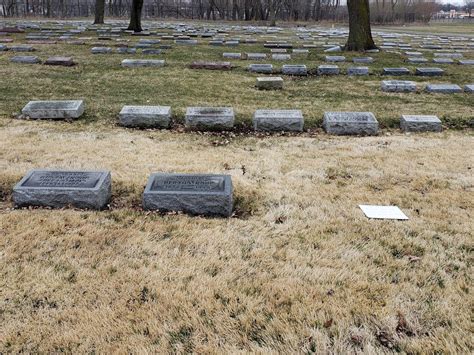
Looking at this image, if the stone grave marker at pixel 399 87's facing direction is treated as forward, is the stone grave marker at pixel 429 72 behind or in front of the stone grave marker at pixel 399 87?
behind

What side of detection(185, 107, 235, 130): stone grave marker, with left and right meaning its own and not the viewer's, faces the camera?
front

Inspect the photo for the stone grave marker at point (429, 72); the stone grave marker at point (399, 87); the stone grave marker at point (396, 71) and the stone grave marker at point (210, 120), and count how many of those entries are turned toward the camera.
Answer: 4

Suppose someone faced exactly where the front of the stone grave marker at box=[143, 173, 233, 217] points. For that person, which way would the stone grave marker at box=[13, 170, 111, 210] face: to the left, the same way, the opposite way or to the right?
the same way

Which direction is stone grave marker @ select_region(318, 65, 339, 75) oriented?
toward the camera

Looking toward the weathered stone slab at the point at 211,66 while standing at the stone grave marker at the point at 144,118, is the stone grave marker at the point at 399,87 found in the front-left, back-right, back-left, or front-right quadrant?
front-right

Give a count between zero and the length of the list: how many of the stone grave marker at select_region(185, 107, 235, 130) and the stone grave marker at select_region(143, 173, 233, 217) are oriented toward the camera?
2

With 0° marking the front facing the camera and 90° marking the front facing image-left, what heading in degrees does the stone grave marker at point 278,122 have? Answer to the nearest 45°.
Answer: approximately 0°

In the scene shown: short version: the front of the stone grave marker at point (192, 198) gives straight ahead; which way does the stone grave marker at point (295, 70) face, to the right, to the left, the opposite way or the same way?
the same way

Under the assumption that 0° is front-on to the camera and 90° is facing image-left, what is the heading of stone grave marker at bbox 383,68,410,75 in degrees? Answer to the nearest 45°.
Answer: approximately 0°

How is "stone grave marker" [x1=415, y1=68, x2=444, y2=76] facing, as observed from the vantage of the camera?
facing the viewer

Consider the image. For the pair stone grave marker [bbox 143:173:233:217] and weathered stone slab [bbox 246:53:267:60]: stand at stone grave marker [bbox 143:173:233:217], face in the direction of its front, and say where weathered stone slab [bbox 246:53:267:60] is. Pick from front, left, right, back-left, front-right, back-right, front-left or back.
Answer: back

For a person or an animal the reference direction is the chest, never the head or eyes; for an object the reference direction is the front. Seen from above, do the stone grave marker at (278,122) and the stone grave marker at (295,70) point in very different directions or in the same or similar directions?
same or similar directions

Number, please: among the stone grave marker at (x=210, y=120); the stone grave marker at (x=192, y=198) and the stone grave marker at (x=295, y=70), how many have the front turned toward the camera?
3

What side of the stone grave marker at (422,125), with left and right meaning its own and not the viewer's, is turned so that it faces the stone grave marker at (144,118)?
right
